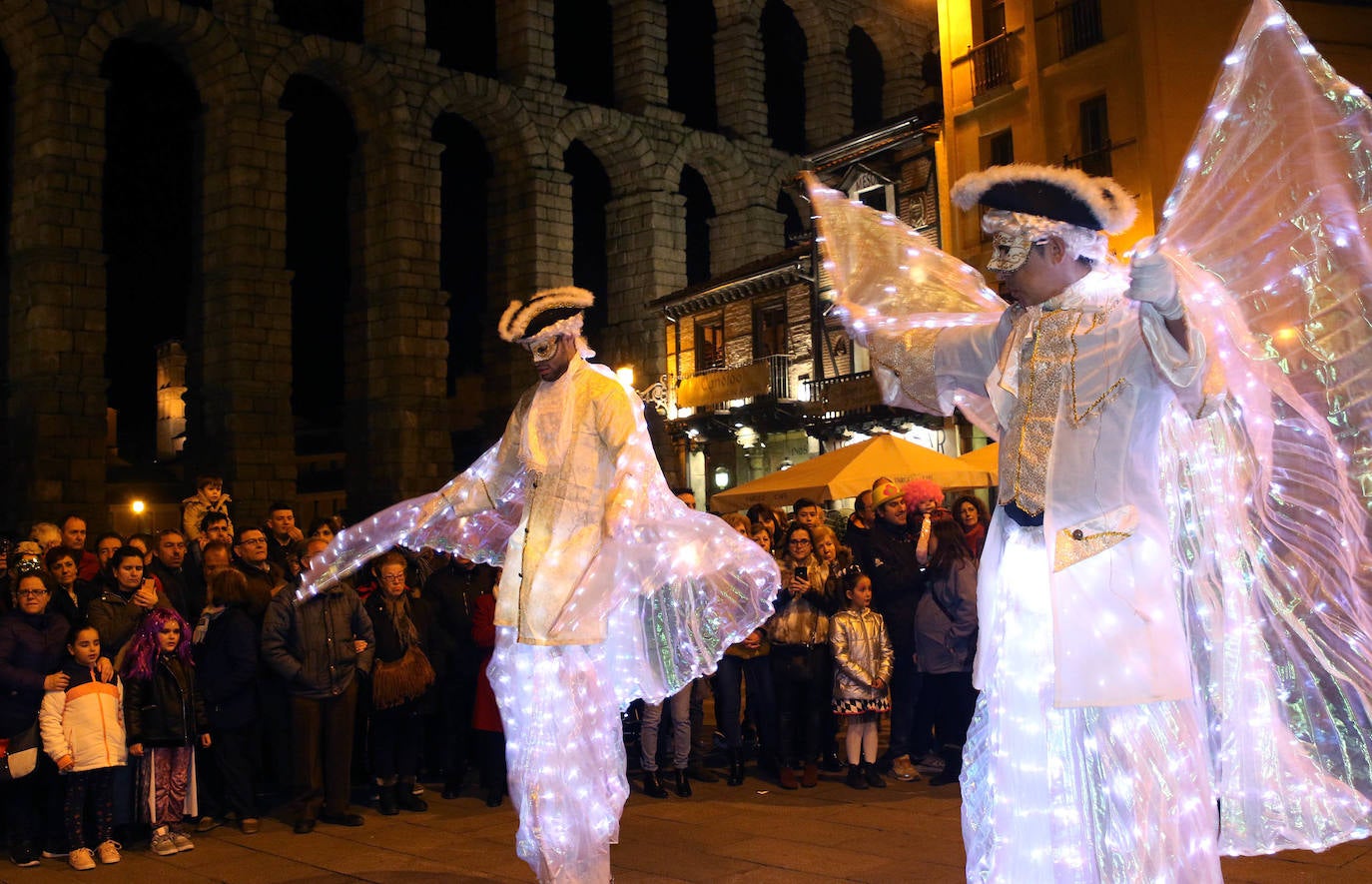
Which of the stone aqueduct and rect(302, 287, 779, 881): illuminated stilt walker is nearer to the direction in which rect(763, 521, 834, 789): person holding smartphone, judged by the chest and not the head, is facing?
the illuminated stilt walker

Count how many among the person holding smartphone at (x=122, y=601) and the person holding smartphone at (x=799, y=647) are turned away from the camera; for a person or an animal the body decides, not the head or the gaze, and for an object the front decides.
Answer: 0

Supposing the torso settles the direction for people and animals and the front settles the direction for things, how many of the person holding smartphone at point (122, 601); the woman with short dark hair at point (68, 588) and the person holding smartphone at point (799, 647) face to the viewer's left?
0

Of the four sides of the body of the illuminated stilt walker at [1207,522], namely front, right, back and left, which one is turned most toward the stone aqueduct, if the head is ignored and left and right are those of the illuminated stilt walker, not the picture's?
right

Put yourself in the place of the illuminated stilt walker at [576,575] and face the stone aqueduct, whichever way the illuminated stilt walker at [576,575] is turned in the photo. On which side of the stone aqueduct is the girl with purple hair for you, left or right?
left

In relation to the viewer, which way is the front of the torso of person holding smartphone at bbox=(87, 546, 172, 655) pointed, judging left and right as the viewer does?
facing the viewer and to the right of the viewer

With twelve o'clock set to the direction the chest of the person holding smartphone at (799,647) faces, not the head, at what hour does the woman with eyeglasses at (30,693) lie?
The woman with eyeglasses is roughly at 2 o'clock from the person holding smartphone.

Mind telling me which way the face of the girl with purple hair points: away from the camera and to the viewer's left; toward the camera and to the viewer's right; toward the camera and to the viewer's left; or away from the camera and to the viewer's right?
toward the camera and to the viewer's right

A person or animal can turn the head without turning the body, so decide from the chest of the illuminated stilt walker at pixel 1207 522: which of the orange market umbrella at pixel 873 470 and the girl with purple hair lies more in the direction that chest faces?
the girl with purple hair

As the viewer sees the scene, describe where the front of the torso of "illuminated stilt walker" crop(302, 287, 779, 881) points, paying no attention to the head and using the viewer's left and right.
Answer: facing the viewer and to the left of the viewer

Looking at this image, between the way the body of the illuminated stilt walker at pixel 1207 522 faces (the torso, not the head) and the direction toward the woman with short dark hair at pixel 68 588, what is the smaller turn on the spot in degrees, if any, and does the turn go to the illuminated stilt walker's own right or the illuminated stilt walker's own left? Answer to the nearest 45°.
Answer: approximately 90° to the illuminated stilt walker's own right

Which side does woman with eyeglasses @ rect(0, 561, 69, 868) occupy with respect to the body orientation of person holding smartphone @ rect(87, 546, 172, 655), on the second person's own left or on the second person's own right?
on the second person's own right

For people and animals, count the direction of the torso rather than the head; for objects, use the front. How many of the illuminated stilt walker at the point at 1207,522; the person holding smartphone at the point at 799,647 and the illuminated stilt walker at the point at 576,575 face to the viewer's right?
0

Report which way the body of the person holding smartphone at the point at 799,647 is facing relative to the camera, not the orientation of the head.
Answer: toward the camera

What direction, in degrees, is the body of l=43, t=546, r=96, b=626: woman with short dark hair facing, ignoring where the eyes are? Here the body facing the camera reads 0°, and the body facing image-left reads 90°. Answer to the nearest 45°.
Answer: approximately 315°

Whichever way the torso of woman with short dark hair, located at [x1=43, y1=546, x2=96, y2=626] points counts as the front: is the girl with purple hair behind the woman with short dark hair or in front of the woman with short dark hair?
in front

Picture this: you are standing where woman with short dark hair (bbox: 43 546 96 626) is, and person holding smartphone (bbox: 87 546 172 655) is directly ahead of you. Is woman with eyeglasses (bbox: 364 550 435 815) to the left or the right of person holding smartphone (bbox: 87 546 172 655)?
left
